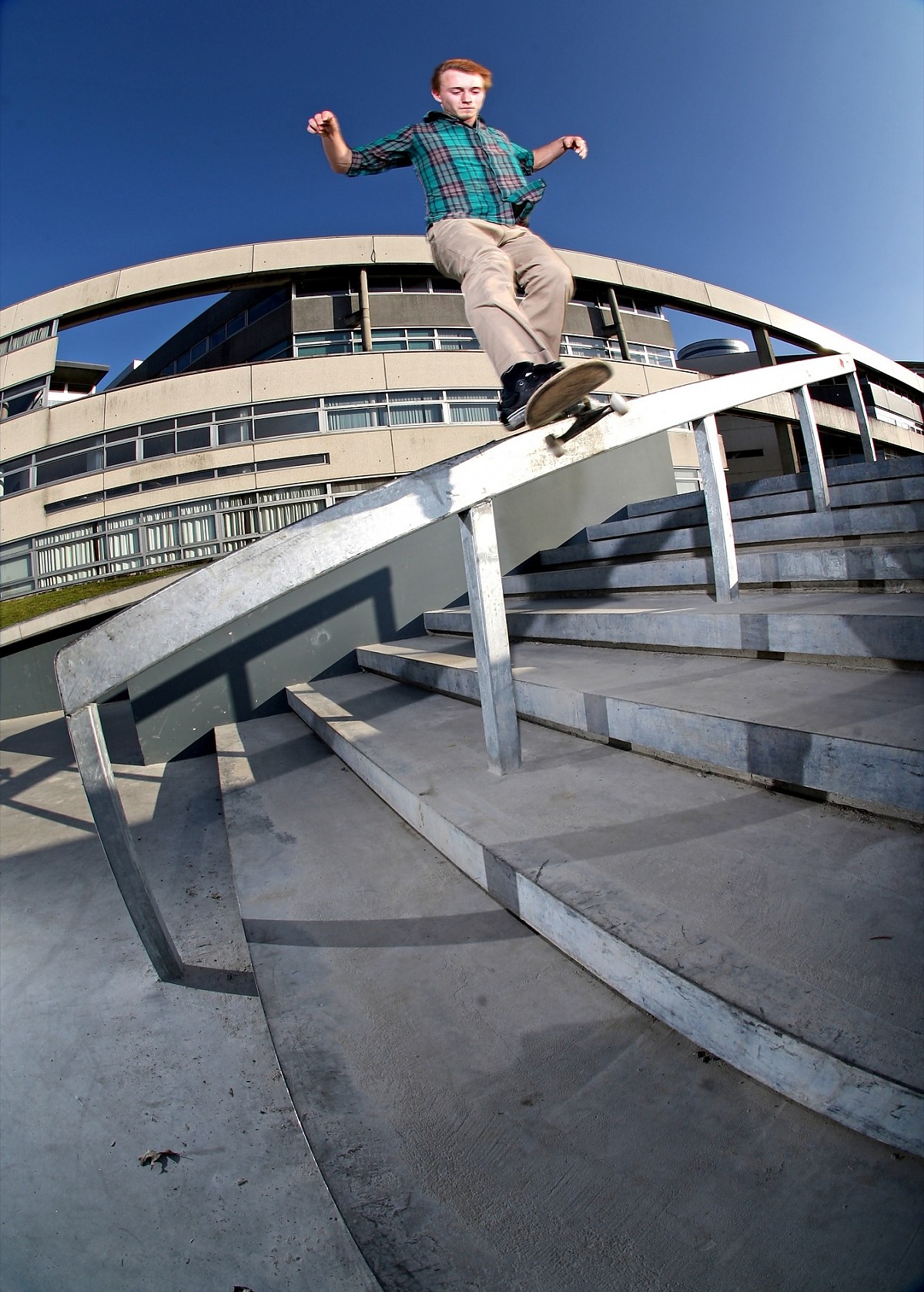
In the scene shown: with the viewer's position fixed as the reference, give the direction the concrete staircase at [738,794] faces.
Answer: facing the viewer and to the left of the viewer

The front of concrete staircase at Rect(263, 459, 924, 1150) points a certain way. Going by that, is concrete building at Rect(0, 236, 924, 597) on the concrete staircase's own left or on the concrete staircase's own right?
on the concrete staircase's own right
